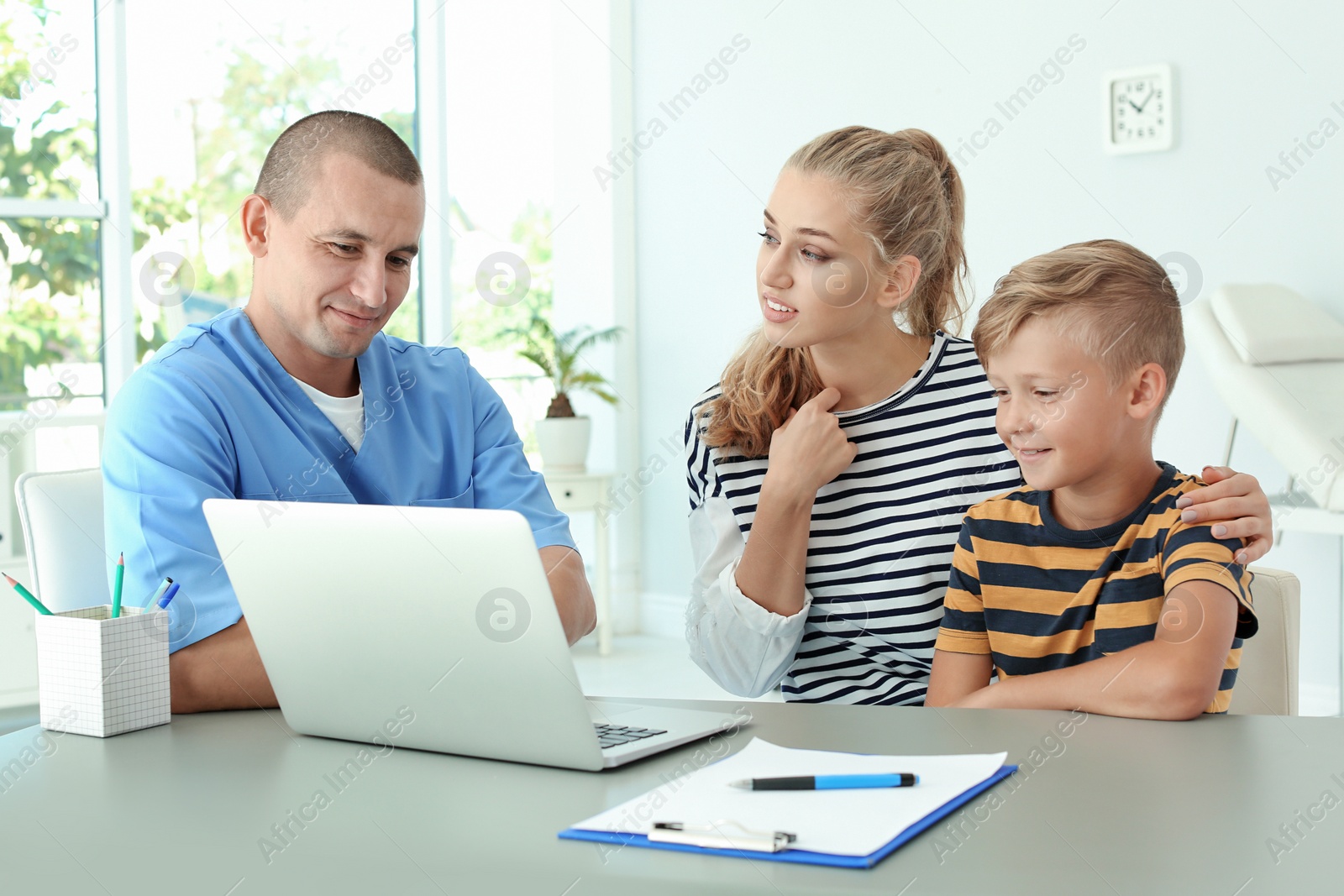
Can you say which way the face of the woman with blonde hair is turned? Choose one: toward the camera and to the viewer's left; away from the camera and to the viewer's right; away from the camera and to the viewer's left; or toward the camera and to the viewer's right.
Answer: toward the camera and to the viewer's left

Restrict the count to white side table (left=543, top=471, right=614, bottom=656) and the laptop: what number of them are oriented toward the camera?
1

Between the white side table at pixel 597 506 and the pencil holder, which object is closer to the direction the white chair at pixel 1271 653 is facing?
the pencil holder

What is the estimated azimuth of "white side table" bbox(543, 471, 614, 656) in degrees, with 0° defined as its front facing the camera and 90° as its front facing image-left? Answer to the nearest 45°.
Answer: approximately 0°

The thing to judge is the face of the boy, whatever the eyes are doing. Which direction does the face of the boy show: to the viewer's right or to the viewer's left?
to the viewer's left

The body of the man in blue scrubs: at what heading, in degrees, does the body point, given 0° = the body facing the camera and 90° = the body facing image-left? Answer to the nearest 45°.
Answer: approximately 315°

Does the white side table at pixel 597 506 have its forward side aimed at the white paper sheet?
yes
